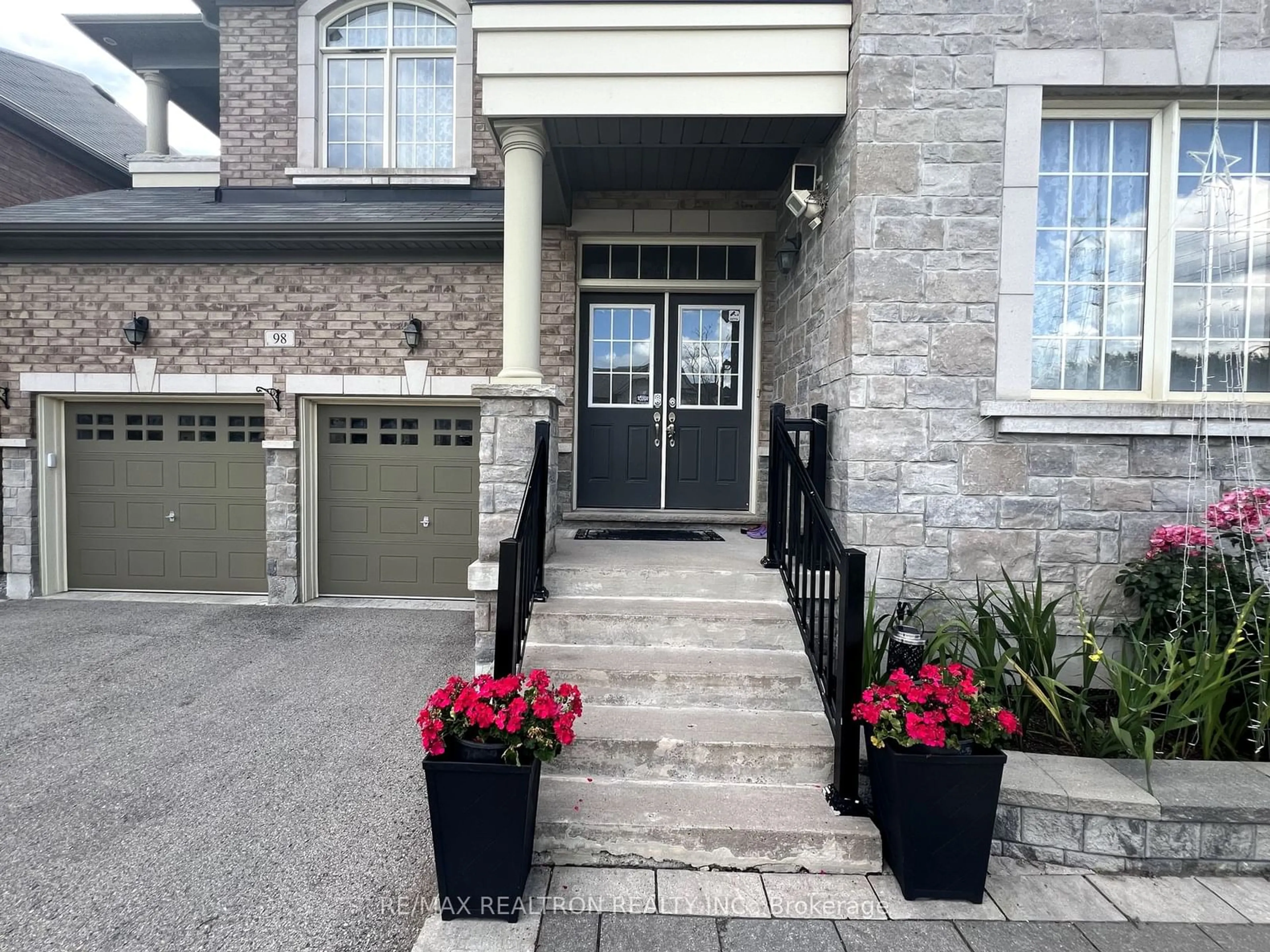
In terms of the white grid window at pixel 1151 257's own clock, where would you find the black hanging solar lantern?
The black hanging solar lantern is roughly at 1 o'clock from the white grid window.

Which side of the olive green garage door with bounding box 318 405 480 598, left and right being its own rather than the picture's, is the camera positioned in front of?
front

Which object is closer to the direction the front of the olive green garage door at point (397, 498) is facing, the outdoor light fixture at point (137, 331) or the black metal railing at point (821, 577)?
the black metal railing

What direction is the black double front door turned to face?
toward the camera

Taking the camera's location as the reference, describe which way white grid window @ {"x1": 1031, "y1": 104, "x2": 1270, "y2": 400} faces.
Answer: facing the viewer

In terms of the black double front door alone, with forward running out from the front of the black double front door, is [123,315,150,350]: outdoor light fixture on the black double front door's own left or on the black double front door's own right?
on the black double front door's own right
